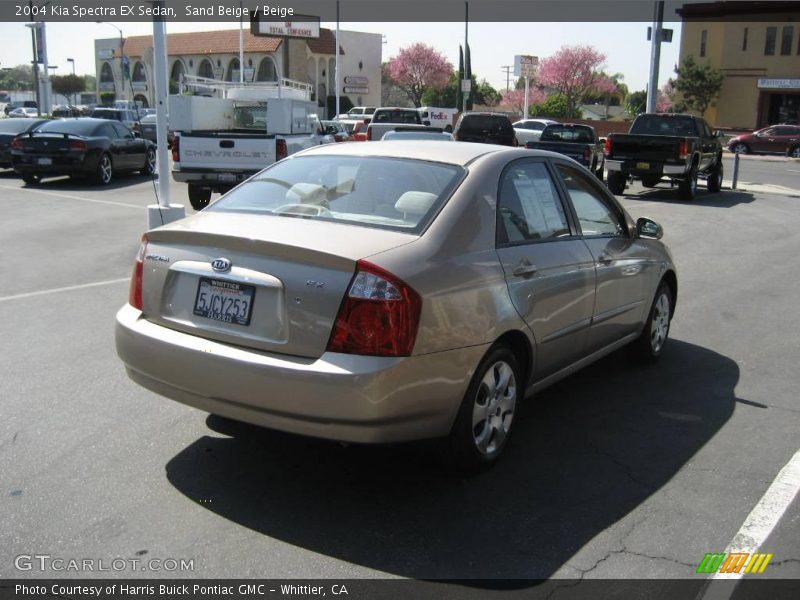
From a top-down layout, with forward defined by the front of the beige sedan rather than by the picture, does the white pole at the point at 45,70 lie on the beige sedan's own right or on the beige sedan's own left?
on the beige sedan's own left

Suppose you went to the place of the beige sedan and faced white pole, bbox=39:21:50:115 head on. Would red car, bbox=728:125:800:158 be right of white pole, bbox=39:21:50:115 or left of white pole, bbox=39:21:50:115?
right

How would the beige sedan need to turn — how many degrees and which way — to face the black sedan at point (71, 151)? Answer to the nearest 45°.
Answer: approximately 90° to its left

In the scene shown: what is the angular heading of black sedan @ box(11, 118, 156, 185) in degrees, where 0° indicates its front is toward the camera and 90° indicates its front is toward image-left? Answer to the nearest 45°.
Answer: approximately 225°

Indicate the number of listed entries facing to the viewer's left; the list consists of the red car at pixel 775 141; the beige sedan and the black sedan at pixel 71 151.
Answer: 1

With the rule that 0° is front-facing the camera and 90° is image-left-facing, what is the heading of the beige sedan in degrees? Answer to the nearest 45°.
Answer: approximately 225°

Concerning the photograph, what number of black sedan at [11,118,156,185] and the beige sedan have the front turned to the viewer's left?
0

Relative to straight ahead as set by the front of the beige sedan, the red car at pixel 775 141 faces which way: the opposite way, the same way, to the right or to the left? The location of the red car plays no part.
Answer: to the left

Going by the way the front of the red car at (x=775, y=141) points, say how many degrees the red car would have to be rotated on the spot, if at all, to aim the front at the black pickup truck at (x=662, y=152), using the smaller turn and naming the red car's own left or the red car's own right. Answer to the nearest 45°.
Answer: approximately 90° to the red car's own left

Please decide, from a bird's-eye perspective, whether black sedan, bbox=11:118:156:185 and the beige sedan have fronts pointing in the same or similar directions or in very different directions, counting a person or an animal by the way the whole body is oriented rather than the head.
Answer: same or similar directions

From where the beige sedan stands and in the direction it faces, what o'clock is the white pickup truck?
The white pickup truck is roughly at 10 o'clock from the beige sedan.

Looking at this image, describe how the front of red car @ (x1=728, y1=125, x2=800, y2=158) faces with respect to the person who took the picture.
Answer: facing to the left of the viewer

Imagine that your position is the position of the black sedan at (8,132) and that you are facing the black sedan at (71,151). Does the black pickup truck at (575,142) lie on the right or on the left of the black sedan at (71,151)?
left

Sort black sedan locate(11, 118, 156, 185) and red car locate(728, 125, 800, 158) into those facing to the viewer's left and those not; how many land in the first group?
1
